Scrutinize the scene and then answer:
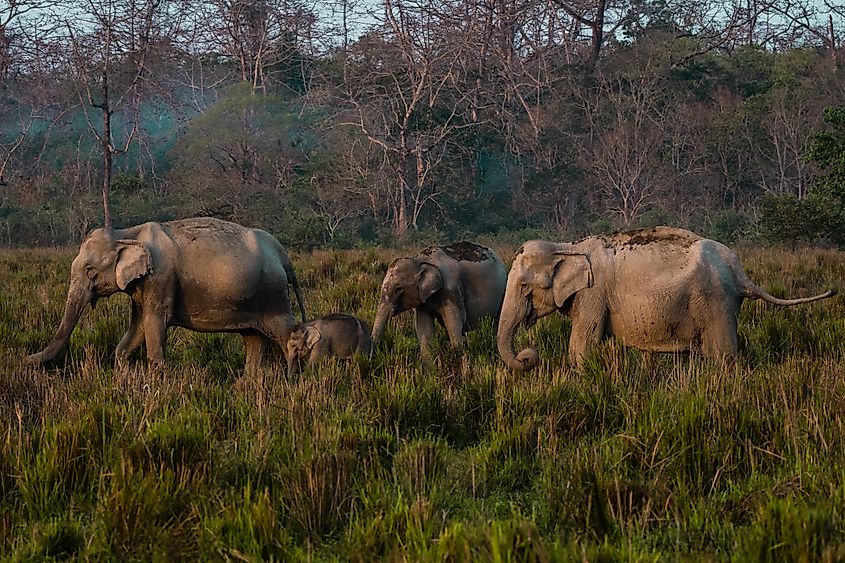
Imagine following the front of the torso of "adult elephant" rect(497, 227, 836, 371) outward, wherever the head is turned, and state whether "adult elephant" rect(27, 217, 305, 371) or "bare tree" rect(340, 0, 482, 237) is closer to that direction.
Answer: the adult elephant

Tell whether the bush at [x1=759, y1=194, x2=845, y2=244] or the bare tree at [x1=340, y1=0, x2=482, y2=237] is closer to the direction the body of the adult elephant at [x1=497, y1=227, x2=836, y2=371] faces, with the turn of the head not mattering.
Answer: the bare tree

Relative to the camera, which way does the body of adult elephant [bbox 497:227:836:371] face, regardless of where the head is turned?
to the viewer's left

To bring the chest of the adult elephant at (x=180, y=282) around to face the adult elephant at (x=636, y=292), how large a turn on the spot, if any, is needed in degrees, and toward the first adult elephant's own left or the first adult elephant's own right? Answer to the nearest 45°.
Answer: approximately 135° to the first adult elephant's own left

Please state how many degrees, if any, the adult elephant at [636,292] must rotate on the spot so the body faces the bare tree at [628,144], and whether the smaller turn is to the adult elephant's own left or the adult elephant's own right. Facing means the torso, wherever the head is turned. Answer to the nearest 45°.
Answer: approximately 90° to the adult elephant's own right

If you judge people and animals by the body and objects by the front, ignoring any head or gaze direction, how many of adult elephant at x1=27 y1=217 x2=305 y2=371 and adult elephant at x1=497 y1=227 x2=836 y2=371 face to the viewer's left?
2

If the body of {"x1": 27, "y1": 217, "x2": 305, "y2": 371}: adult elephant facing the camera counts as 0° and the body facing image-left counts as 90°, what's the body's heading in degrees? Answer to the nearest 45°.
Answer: approximately 90°

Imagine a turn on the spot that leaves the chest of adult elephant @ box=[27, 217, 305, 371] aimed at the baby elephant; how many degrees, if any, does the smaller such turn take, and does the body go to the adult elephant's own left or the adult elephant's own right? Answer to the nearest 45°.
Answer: approximately 180°

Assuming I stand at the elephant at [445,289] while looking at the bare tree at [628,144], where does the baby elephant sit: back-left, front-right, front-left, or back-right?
back-left

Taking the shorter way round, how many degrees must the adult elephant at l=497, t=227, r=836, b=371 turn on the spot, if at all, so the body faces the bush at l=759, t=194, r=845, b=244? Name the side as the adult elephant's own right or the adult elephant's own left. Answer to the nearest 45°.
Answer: approximately 90° to the adult elephant's own right

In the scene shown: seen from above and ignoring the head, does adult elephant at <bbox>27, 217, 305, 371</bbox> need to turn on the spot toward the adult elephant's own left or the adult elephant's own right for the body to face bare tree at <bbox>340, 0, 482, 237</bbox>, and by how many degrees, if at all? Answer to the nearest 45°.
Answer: approximately 90° to the adult elephant's own right

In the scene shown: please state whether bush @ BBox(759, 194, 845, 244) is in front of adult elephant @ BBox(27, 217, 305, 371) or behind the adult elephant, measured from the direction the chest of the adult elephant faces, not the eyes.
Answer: behind

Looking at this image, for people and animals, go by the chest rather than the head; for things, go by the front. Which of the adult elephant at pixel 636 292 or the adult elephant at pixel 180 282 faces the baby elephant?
the adult elephant at pixel 636 292

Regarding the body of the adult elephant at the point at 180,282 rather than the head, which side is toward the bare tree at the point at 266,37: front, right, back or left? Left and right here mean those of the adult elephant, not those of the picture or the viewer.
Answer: right

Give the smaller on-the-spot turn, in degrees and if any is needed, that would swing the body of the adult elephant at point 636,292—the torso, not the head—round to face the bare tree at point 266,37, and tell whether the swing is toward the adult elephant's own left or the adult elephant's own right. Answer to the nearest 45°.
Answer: approximately 45° to the adult elephant's own right
